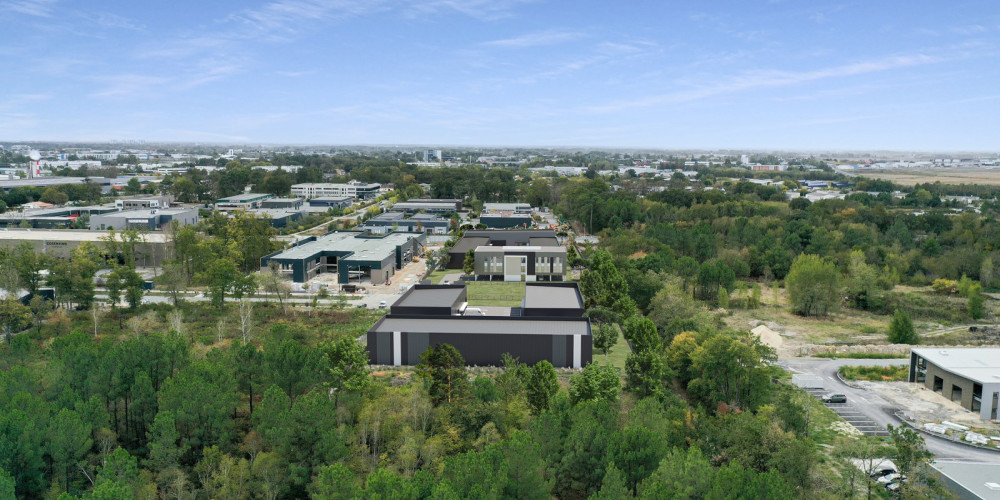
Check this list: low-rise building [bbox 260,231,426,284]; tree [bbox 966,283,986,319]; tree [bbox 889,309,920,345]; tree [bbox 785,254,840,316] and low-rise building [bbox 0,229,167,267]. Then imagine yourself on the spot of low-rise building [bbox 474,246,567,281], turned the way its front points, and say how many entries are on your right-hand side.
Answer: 2

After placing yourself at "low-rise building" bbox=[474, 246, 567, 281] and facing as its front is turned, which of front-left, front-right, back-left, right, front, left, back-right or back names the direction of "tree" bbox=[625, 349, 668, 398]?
front

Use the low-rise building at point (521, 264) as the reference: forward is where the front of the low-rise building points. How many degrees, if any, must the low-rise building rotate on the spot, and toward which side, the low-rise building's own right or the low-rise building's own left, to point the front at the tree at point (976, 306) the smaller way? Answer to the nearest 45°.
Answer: approximately 90° to the low-rise building's own left

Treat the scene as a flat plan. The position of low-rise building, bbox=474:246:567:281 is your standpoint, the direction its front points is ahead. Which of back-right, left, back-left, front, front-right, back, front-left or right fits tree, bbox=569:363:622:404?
front

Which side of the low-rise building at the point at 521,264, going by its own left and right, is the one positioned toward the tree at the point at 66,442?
front

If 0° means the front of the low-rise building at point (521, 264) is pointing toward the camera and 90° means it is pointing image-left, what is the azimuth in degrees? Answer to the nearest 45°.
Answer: approximately 0°

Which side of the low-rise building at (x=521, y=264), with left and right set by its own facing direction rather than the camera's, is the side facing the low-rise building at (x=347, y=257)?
right

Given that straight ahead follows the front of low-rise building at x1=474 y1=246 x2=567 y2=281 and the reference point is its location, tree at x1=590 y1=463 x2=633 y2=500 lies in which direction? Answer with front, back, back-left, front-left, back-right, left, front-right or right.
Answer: front

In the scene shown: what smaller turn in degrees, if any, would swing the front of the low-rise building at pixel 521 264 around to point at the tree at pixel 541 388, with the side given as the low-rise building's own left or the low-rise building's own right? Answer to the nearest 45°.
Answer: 0° — it already faces it

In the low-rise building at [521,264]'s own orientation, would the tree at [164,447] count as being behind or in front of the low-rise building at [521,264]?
in front

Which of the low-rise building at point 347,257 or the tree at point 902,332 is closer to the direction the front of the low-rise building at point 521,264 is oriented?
the tree

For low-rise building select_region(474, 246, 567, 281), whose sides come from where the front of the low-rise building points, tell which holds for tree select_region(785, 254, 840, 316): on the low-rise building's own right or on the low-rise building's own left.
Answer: on the low-rise building's own left

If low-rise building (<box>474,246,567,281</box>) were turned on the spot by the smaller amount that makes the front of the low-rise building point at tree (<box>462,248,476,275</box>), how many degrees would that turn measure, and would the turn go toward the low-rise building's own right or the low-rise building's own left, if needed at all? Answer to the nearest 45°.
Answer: approximately 90° to the low-rise building's own right

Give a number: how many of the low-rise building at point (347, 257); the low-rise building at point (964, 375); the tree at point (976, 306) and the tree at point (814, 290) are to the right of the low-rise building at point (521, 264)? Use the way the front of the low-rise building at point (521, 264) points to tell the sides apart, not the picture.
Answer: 1
